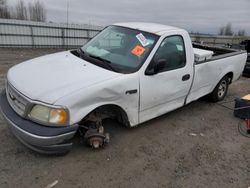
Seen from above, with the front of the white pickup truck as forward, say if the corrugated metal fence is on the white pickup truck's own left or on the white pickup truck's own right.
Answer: on the white pickup truck's own right

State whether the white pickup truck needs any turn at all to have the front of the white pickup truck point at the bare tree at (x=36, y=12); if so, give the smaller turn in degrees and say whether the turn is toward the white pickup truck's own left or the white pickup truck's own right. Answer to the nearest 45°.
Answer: approximately 135° to the white pickup truck's own right

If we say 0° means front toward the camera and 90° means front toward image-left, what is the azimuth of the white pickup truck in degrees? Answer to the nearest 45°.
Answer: approximately 45°

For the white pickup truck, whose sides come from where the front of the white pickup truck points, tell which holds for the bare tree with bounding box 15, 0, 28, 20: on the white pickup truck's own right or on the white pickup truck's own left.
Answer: on the white pickup truck's own right

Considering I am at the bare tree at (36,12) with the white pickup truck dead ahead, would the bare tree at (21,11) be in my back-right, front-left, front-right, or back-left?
back-right

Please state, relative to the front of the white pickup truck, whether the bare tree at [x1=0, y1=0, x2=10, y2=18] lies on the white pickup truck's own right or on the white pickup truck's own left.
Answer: on the white pickup truck's own right
